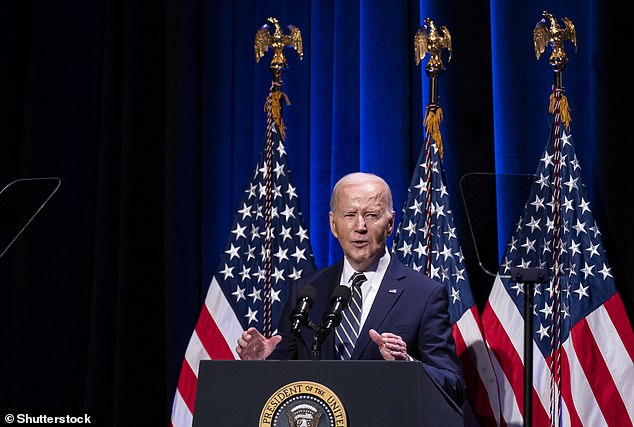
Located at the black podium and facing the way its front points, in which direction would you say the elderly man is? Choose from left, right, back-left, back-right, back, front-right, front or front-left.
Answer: back

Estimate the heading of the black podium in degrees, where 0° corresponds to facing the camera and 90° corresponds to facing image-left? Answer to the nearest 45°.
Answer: approximately 0°

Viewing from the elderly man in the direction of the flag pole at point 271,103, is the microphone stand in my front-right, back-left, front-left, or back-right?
back-left

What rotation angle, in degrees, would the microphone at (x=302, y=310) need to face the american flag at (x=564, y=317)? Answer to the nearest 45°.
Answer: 0° — it already faces it

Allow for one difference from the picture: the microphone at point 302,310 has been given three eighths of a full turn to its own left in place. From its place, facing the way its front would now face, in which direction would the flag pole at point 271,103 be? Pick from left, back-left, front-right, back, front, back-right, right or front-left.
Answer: right

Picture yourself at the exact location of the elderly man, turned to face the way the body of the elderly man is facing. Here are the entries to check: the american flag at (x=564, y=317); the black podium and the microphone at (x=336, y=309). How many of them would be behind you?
1

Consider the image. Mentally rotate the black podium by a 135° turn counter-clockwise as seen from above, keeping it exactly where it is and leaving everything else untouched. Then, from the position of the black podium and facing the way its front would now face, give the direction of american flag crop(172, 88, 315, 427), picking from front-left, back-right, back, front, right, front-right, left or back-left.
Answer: front-left

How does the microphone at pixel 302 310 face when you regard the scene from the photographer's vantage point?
facing away from the viewer and to the right of the viewer

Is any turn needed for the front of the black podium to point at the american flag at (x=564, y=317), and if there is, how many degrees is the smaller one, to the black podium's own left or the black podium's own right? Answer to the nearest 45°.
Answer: approximately 135° to the black podium's own left

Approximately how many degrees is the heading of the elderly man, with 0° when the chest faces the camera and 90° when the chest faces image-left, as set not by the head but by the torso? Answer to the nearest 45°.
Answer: approximately 45°

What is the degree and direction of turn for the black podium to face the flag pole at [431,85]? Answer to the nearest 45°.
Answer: approximately 180°

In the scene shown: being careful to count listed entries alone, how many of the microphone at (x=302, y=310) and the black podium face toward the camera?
1
